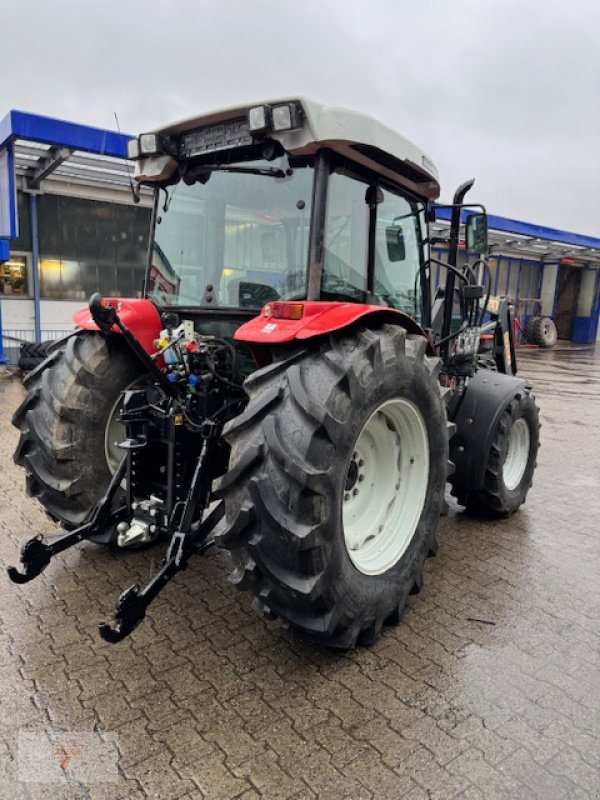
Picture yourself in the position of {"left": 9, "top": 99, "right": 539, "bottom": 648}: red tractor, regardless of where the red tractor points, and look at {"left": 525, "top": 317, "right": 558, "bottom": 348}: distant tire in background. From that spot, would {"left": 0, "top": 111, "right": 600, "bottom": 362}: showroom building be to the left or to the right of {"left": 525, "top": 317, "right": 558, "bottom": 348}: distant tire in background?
left

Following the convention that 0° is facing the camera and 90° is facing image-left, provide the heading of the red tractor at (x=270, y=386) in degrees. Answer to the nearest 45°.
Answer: approximately 225°

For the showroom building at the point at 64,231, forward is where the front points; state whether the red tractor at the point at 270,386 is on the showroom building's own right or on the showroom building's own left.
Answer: on the showroom building's own left

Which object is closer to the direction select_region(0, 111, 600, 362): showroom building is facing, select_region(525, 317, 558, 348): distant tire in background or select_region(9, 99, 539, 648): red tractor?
the red tractor

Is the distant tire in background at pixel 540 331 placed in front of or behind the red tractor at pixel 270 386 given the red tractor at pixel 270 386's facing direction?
in front

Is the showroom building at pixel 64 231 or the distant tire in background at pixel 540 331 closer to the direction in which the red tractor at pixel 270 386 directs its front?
the distant tire in background
